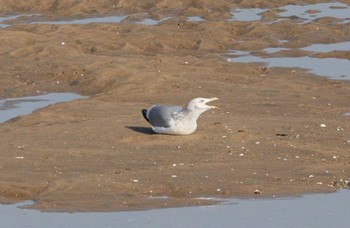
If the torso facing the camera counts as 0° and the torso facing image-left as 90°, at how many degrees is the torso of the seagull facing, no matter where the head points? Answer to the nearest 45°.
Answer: approximately 270°
